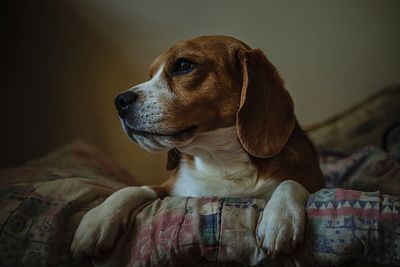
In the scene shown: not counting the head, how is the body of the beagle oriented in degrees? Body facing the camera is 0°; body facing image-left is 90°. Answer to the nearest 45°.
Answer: approximately 45°
